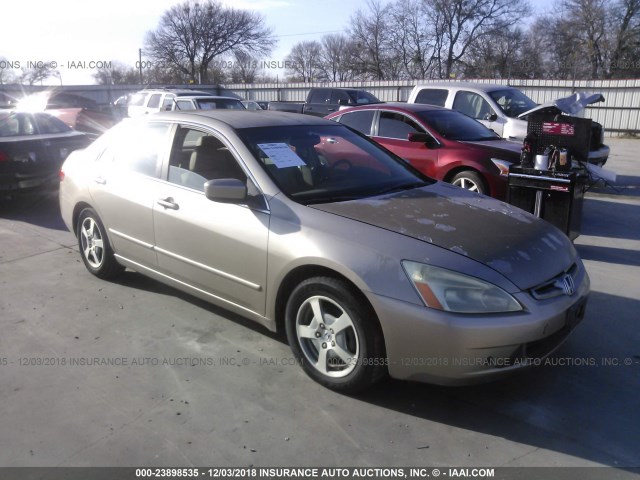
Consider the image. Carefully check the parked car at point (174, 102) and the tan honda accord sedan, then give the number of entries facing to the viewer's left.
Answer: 0

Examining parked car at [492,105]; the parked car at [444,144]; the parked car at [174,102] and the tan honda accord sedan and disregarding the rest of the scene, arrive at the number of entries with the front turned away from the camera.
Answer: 0

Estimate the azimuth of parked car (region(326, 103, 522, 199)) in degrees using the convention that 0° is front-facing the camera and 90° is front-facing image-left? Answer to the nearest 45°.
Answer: approximately 315°

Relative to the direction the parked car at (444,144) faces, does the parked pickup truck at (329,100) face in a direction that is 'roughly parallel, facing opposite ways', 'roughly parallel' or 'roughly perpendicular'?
roughly parallel

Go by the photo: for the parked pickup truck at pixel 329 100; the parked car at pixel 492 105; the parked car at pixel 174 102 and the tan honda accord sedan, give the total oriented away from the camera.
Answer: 0

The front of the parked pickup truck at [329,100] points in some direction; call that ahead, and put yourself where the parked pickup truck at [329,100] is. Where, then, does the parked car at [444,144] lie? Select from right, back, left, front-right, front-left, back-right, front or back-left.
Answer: front-right

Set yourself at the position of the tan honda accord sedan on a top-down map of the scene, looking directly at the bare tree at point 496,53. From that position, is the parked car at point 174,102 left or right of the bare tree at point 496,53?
left

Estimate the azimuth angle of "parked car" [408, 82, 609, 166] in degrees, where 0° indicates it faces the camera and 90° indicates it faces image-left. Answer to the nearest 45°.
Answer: approximately 315°

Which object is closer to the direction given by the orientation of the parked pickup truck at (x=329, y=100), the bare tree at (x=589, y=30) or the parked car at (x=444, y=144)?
the parked car

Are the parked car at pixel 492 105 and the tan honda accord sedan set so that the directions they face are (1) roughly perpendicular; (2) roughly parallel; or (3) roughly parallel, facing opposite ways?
roughly parallel

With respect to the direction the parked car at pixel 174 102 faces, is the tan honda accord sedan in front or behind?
in front

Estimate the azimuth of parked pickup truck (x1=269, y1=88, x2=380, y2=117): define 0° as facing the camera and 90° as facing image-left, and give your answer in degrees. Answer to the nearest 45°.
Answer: approximately 315°
